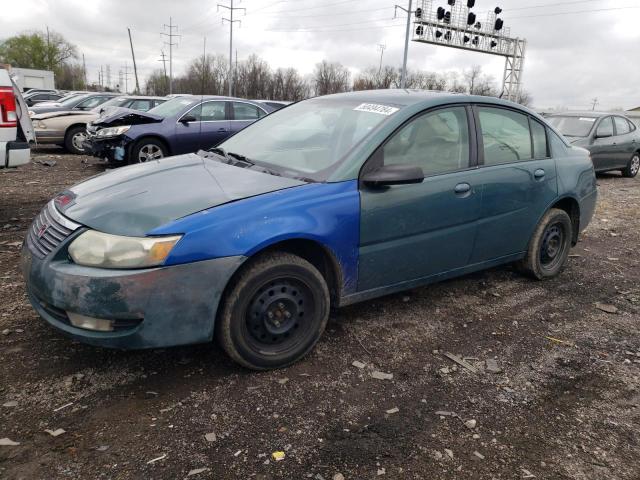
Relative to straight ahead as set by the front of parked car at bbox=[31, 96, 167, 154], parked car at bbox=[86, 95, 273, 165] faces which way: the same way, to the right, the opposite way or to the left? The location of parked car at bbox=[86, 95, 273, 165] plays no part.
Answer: the same way

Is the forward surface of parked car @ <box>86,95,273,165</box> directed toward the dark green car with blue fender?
no

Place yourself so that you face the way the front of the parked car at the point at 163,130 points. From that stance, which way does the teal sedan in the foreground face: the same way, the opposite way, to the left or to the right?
the same way

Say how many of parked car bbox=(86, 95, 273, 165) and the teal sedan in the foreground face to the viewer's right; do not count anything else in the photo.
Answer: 0

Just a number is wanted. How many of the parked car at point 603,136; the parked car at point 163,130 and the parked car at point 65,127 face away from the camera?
0

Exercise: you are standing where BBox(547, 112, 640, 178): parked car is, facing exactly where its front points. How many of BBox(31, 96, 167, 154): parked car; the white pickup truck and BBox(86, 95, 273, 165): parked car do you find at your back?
0

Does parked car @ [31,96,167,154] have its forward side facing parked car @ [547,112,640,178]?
no

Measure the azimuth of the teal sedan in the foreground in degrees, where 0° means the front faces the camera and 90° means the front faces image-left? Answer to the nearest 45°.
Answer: approximately 45°

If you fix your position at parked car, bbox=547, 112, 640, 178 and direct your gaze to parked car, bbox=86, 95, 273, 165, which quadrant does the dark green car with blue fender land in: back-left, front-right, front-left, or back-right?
front-left

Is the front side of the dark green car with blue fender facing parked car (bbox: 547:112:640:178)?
no

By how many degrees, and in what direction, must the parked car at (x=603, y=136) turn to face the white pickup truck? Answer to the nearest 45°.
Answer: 0° — it already faces it

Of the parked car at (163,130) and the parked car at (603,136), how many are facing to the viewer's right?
0

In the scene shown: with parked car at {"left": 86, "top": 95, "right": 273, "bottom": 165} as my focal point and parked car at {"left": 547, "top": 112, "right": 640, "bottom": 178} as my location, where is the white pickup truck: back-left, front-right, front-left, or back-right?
front-left

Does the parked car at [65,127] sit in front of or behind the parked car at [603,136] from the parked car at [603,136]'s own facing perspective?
in front

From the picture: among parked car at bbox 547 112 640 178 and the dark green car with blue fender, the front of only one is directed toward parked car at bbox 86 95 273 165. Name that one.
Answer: parked car at bbox 547 112 640 178

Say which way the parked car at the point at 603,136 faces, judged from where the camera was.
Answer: facing the viewer and to the left of the viewer

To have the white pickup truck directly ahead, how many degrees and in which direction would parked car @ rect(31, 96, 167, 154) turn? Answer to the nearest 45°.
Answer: approximately 45° to its left
